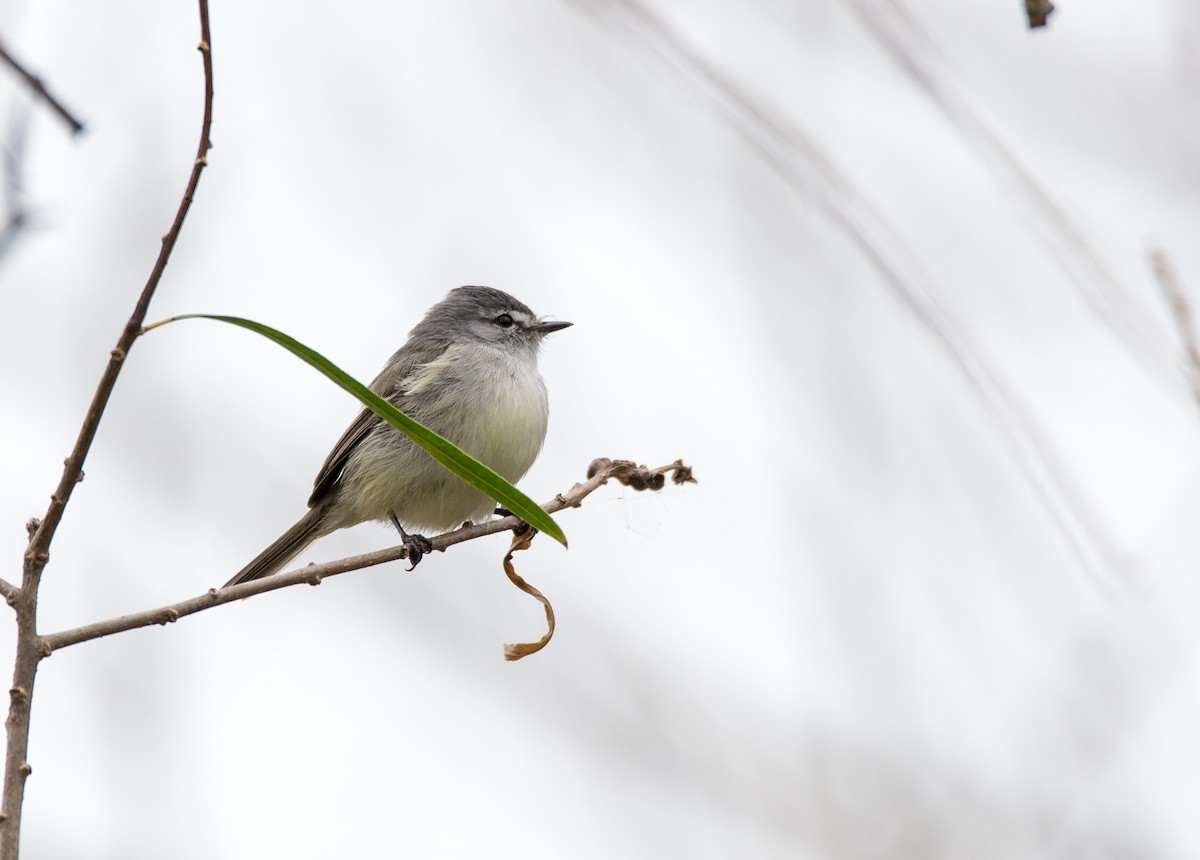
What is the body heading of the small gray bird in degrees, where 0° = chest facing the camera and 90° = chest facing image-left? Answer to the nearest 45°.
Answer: approximately 270°
